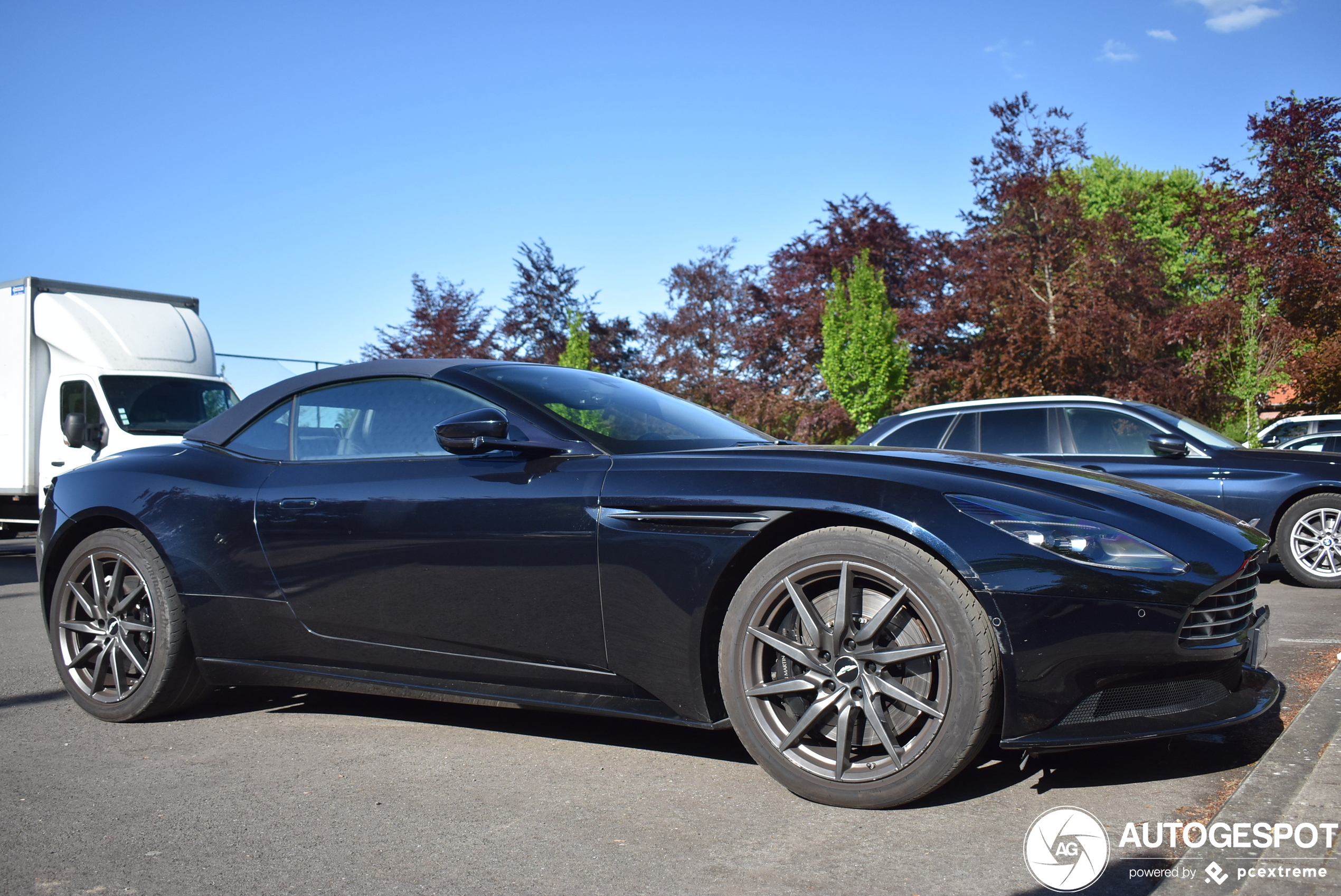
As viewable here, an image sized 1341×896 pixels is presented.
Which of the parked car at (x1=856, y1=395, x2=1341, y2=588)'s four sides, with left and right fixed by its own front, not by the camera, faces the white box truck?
back

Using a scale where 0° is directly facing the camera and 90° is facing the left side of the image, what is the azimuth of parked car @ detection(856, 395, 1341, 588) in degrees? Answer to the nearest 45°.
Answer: approximately 270°

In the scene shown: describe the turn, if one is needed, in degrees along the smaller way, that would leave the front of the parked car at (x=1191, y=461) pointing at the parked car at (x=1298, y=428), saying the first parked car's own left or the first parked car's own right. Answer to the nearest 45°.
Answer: approximately 90° to the first parked car's own left

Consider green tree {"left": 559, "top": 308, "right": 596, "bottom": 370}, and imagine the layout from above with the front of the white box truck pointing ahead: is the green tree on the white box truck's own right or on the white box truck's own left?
on the white box truck's own left

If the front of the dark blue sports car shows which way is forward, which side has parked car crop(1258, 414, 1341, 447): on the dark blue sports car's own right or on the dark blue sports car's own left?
on the dark blue sports car's own left

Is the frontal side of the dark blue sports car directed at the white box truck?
no

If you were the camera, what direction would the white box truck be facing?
facing the viewer and to the right of the viewer

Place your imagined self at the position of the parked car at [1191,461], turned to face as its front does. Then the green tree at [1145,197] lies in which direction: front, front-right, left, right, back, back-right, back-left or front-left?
left

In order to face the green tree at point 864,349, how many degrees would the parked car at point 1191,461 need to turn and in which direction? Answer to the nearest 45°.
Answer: approximately 90° to its left

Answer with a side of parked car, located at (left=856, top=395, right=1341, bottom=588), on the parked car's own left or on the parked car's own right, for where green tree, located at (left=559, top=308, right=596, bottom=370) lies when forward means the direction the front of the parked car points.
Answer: on the parked car's own left

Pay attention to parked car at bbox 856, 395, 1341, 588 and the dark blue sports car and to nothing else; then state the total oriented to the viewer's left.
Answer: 0

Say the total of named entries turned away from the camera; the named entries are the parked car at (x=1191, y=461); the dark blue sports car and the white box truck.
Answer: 0

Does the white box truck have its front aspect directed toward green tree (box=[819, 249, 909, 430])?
no

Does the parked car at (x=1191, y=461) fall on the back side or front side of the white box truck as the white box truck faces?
on the front side

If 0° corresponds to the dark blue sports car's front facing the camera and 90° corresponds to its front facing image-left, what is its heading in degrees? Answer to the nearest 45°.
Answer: approximately 315°
